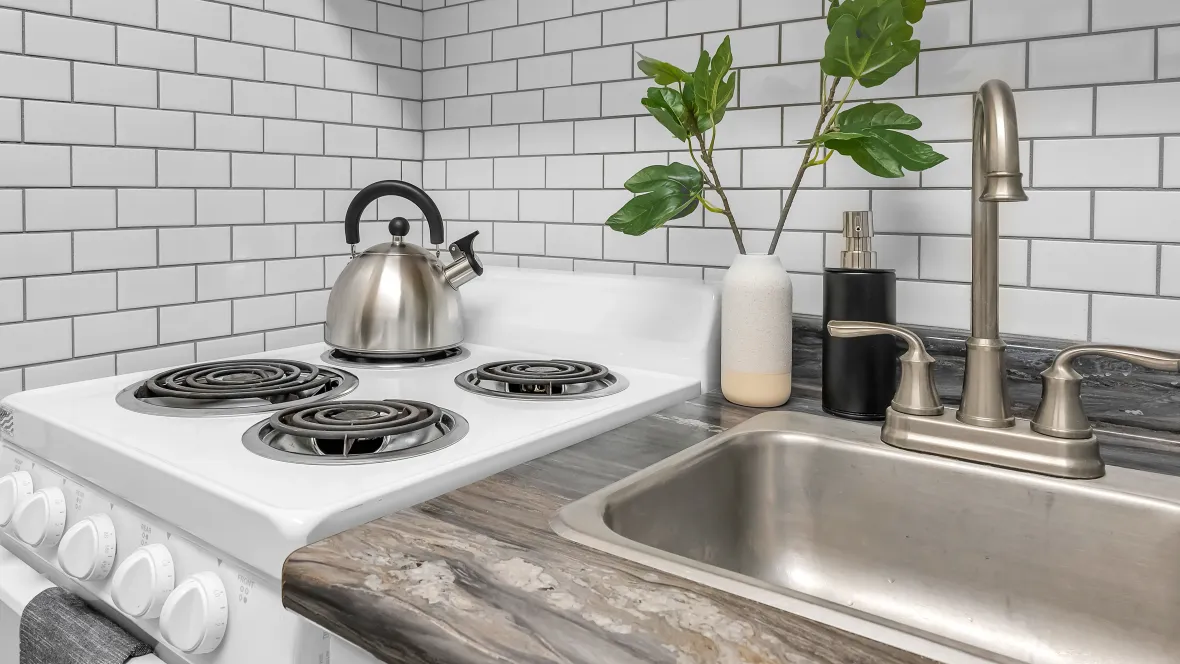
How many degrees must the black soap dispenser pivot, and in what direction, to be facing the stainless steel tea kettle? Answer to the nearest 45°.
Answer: approximately 90° to its right

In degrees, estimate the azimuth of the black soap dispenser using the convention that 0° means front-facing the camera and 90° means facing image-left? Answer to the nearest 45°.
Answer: approximately 0°

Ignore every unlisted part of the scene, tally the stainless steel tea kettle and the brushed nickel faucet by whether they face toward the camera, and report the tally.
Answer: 1

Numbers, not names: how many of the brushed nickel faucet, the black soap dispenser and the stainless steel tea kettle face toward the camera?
2

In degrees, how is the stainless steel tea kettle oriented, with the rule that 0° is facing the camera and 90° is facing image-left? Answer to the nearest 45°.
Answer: approximately 270°

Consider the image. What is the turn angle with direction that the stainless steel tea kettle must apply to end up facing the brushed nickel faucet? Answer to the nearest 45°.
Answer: approximately 45° to its right
